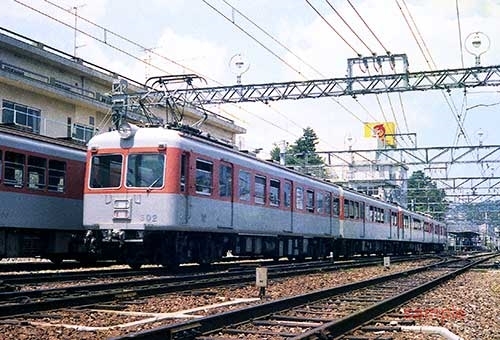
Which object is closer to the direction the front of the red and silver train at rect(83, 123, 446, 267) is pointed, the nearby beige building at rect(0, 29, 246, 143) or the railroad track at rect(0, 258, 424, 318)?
the railroad track

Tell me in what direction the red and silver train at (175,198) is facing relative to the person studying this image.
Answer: facing the viewer and to the left of the viewer

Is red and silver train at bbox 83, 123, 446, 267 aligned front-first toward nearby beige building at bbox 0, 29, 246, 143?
no

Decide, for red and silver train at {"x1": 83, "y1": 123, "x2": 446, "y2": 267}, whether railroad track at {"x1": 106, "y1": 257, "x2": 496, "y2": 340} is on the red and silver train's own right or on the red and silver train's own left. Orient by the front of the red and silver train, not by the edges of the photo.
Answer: on the red and silver train's own left
